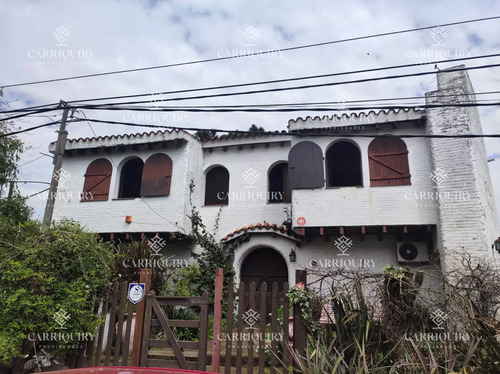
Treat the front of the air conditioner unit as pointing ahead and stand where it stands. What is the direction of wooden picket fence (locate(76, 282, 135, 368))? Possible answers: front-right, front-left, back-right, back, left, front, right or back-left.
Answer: front-right

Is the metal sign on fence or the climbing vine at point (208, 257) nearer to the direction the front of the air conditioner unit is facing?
the metal sign on fence

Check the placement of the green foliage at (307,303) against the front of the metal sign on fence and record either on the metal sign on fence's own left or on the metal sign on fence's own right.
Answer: on the metal sign on fence's own left

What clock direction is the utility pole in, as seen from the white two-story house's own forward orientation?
The utility pole is roughly at 2 o'clock from the white two-story house.

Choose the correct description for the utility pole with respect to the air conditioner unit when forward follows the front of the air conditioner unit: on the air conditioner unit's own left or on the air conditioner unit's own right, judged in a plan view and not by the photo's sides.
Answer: on the air conditioner unit's own right

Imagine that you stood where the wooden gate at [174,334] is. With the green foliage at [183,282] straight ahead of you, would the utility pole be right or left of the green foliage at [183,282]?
left

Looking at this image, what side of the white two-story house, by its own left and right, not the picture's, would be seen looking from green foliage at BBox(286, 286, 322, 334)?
front

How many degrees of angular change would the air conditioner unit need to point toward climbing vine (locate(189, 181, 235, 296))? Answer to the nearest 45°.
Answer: approximately 90° to its right

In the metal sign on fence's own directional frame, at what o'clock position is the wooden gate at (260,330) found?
The wooden gate is roughly at 10 o'clock from the metal sign on fence.

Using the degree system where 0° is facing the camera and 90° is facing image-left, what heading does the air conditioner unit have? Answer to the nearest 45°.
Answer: approximately 0°

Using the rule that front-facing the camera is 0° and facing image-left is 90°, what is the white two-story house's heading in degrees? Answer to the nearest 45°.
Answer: approximately 0°

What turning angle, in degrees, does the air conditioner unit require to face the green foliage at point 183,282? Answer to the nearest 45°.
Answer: approximately 90° to its right

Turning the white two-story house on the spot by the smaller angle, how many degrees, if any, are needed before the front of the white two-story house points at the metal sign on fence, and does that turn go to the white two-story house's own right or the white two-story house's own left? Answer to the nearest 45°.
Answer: approximately 45° to the white two-story house's own right

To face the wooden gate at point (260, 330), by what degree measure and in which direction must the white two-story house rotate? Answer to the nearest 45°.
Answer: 0° — it already faces it

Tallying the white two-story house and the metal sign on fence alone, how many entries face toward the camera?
2
